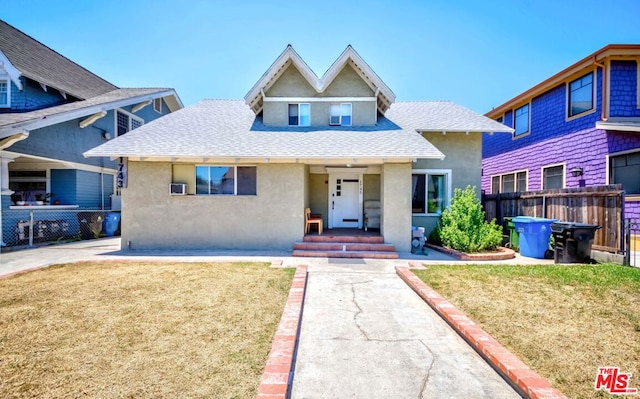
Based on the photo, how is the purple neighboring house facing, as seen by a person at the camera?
facing the viewer and to the right of the viewer

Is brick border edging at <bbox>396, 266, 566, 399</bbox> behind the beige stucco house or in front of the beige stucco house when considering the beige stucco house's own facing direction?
in front

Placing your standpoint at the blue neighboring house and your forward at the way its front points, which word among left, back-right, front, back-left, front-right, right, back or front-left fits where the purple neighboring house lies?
left

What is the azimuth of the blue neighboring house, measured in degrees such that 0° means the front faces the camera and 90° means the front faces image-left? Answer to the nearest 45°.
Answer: approximately 45°

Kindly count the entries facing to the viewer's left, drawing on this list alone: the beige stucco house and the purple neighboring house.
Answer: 0

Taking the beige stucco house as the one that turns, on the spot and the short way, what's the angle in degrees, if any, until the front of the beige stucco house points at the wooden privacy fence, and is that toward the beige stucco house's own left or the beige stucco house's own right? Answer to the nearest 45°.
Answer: approximately 90° to the beige stucco house's own left

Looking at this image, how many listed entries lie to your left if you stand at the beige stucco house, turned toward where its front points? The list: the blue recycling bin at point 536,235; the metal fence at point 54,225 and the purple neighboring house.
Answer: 2

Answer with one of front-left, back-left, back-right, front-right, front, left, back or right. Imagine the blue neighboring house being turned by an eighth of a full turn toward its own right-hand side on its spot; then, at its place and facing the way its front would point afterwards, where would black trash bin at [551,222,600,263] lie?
back-left

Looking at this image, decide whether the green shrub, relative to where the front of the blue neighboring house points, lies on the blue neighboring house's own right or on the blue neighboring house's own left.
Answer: on the blue neighboring house's own left

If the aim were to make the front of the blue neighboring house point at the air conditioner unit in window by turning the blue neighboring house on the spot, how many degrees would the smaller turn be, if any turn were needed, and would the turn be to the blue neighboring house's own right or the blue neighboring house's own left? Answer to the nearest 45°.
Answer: approximately 90° to the blue neighboring house's own left

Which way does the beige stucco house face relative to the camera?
toward the camera

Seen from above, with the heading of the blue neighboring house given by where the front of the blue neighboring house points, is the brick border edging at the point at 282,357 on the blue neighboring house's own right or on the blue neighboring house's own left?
on the blue neighboring house's own left

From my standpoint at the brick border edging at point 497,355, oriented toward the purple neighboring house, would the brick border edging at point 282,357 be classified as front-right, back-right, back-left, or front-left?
back-left

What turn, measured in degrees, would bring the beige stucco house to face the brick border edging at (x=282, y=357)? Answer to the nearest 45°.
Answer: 0° — it already faces it
